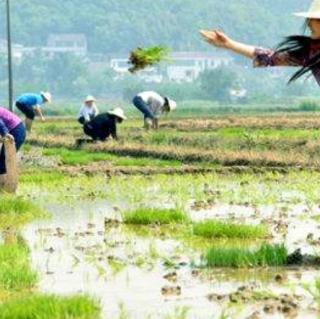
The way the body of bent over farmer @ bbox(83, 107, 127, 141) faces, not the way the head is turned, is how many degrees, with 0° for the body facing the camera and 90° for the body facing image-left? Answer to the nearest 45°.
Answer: approximately 270°

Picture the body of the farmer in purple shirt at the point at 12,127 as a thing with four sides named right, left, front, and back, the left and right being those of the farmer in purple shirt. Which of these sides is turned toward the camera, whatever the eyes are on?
left

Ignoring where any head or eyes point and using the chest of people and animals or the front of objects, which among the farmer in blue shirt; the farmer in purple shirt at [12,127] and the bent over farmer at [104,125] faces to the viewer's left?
the farmer in purple shirt

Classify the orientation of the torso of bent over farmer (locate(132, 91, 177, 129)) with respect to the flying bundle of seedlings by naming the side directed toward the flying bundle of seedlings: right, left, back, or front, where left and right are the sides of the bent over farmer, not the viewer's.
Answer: right

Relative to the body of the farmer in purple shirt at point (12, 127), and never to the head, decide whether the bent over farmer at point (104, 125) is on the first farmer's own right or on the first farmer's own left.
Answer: on the first farmer's own right

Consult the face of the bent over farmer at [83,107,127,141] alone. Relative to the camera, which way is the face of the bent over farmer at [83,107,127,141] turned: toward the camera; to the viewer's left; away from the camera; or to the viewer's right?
to the viewer's right

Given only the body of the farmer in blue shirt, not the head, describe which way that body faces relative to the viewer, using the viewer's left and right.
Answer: facing to the right of the viewer

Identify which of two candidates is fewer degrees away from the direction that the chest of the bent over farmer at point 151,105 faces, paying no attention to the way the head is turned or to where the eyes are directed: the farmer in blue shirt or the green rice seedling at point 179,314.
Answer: the green rice seedling

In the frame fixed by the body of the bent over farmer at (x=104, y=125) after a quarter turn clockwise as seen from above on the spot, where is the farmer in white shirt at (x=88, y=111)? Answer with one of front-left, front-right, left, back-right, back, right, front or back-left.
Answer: back

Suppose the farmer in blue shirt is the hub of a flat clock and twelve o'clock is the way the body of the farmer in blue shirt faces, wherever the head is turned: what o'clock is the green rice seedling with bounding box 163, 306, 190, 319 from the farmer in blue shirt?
The green rice seedling is roughly at 3 o'clock from the farmer in blue shirt.

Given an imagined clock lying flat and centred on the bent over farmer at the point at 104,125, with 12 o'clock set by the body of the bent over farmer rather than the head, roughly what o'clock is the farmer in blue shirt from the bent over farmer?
The farmer in blue shirt is roughly at 8 o'clock from the bent over farmer.

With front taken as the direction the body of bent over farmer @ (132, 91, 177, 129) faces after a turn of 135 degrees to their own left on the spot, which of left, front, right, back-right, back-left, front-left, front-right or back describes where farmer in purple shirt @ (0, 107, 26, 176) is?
back-left

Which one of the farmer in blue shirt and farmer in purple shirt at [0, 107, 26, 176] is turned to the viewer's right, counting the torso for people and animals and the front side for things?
the farmer in blue shirt

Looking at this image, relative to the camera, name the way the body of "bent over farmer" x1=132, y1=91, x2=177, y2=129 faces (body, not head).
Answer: to the viewer's right
